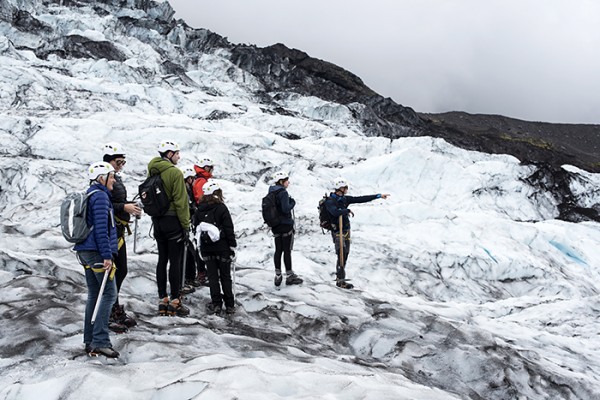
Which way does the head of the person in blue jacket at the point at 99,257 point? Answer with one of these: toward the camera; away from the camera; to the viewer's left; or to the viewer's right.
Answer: to the viewer's right

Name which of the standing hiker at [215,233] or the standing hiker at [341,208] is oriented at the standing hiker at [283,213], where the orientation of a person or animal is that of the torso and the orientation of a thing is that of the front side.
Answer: the standing hiker at [215,233]

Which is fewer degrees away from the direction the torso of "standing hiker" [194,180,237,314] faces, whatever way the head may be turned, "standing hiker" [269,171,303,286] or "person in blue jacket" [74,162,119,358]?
the standing hiker

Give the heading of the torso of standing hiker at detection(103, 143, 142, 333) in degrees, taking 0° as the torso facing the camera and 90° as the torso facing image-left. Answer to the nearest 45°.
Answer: approximately 270°

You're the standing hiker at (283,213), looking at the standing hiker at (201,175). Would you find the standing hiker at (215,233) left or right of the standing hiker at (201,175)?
left

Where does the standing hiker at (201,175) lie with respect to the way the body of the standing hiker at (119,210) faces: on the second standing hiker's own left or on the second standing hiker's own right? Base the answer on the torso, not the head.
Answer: on the second standing hiker's own left
